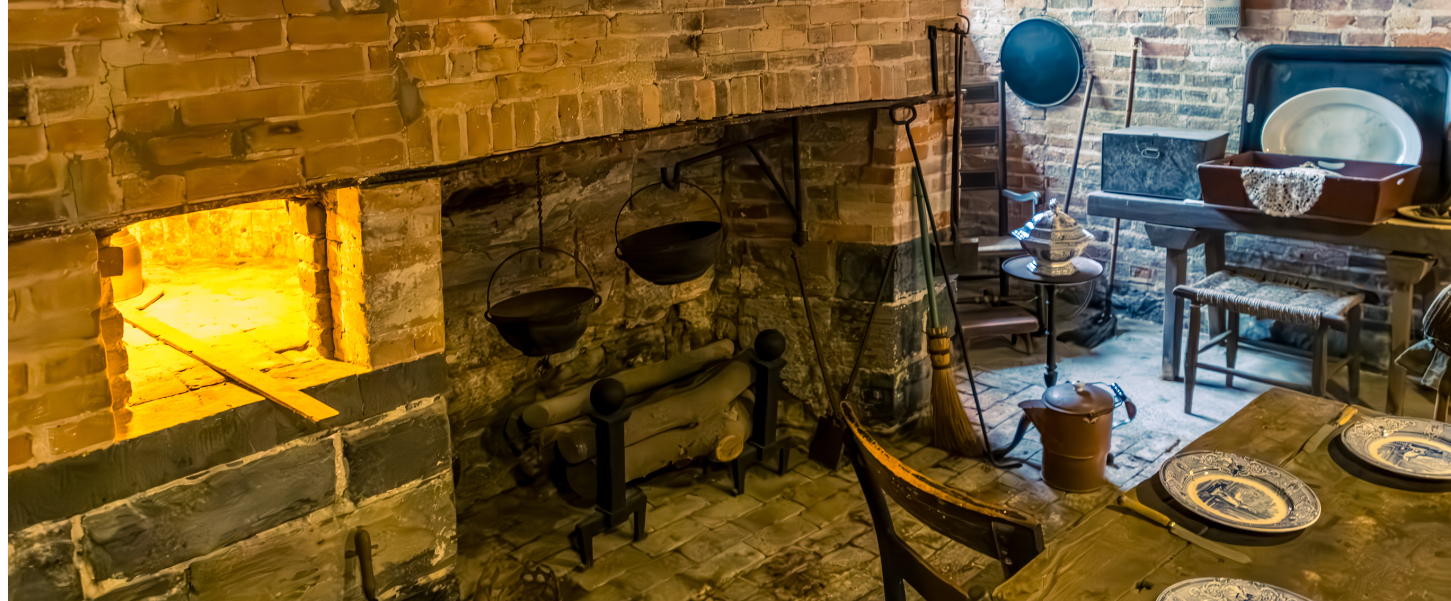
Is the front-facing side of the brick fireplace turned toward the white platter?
no

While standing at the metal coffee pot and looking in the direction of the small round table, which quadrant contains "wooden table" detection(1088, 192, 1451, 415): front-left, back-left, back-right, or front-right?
front-right

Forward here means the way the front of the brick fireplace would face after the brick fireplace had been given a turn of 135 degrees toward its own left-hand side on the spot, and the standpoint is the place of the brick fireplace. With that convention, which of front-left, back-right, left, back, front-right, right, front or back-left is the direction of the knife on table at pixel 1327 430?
right

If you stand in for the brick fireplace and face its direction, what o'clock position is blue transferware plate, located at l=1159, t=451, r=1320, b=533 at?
The blue transferware plate is roughly at 11 o'clock from the brick fireplace.

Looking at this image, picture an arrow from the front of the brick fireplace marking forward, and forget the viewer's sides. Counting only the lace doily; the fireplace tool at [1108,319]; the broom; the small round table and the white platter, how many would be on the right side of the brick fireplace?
0

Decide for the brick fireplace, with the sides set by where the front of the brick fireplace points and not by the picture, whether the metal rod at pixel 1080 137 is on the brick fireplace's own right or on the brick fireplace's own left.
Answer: on the brick fireplace's own left

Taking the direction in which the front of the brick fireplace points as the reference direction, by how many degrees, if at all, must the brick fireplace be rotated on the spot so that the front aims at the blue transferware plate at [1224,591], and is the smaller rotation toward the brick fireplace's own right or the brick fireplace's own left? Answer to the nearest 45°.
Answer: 0° — it already faces it

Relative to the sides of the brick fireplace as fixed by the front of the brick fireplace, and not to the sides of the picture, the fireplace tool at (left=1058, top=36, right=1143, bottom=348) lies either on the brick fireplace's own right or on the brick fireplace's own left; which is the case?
on the brick fireplace's own left

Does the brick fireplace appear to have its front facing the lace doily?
no

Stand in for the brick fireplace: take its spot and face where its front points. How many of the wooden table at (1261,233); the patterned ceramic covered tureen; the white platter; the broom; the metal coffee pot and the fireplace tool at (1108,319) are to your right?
0

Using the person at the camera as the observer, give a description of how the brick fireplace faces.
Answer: facing the viewer and to the right of the viewer

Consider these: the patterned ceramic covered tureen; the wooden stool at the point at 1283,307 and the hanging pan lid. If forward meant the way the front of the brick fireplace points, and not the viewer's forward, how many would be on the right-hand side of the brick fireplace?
0

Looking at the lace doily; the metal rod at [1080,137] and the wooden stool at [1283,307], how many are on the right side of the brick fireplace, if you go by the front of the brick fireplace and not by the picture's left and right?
0

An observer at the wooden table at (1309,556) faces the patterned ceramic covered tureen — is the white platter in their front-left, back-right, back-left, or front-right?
front-right

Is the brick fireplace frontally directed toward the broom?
no

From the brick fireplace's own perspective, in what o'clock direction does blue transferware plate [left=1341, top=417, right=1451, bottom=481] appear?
The blue transferware plate is roughly at 11 o'clock from the brick fireplace.

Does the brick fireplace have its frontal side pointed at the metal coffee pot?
no

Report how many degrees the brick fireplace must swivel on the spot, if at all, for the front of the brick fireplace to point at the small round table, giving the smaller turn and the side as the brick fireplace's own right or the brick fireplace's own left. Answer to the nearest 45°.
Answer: approximately 90° to the brick fireplace's own left
